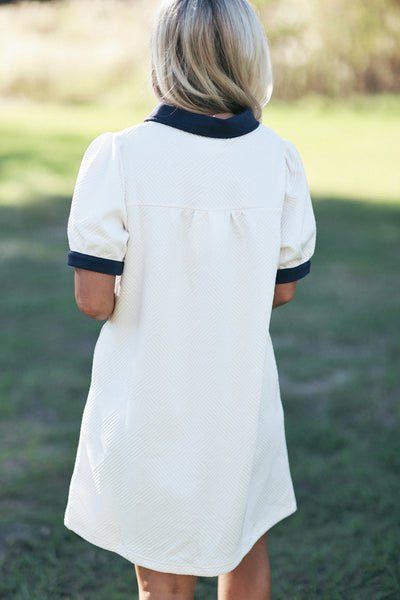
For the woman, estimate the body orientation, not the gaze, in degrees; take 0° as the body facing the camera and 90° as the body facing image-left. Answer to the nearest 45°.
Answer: approximately 180°

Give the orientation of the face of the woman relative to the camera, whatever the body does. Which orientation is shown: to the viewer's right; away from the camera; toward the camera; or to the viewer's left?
away from the camera
